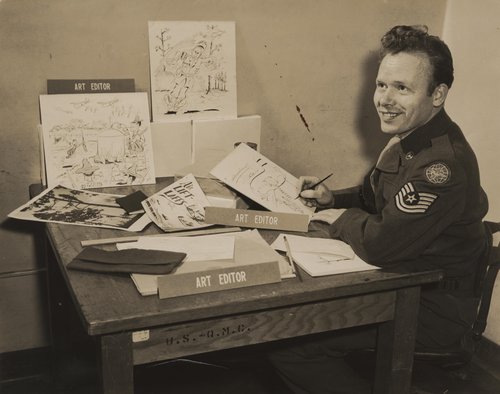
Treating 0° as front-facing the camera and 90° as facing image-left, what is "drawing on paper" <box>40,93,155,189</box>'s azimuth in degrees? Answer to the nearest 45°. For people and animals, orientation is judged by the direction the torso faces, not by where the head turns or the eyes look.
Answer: approximately 0°

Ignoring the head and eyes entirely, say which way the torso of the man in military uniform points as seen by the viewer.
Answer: to the viewer's left

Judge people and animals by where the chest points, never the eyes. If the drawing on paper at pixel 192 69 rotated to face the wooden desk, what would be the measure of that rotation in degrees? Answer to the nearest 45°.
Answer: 0° — it already faces it

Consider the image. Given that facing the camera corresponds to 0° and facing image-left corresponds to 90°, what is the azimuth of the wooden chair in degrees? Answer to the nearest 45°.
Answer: approximately 90°

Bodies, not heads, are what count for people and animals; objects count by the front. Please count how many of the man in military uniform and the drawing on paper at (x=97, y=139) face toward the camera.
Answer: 1
